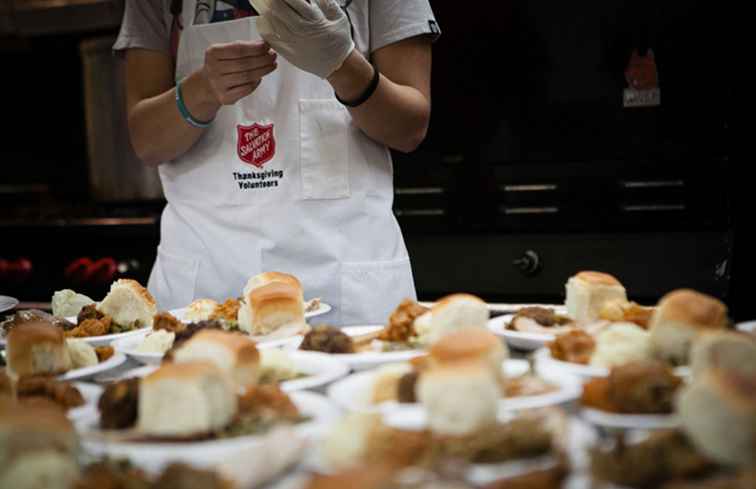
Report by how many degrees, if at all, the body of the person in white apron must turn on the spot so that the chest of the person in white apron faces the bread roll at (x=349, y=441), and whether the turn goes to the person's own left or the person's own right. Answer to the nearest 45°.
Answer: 0° — they already face it

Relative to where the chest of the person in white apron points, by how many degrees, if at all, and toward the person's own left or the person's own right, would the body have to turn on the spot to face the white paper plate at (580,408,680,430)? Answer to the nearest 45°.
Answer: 0° — they already face it

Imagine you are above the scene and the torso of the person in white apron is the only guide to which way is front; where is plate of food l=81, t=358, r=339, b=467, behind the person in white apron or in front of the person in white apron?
in front

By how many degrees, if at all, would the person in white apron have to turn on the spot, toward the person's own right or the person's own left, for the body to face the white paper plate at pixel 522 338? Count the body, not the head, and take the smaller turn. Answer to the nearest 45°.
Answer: approximately 45° to the person's own left

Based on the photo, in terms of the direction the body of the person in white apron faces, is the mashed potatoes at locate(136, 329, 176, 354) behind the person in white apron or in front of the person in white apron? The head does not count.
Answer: in front

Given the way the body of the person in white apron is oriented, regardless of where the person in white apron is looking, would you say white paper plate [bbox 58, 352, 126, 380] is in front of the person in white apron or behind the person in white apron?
in front

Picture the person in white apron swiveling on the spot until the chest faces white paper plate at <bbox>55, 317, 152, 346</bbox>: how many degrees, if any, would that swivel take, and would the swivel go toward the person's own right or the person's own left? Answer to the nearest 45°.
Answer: approximately 45° to the person's own right

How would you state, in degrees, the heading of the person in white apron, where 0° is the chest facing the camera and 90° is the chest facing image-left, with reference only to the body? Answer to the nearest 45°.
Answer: approximately 0°

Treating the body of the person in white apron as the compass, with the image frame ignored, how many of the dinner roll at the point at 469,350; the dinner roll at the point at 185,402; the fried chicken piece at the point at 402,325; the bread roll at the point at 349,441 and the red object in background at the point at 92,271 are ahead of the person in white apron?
4

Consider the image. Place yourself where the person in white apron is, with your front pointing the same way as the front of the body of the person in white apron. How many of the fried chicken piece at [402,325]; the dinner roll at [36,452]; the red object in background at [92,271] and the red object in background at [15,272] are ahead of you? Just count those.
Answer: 2

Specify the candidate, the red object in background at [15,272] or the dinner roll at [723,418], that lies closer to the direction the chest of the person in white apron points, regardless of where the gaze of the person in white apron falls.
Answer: the dinner roll
